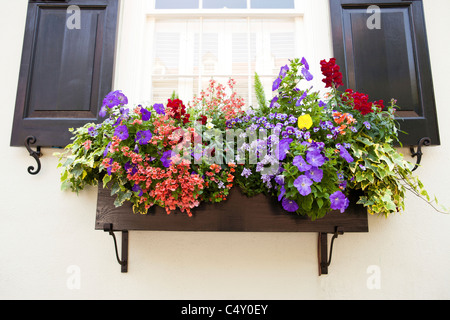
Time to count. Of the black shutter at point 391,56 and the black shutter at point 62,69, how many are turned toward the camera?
2

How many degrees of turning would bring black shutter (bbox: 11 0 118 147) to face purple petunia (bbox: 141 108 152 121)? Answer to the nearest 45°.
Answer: approximately 45° to its left

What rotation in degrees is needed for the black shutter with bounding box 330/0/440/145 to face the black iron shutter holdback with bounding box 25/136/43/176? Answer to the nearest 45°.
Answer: approximately 45° to its right

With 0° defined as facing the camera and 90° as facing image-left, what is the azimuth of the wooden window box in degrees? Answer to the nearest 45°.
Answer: approximately 0°
